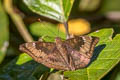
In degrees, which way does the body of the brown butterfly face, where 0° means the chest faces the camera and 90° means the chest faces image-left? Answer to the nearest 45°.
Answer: approximately 180°

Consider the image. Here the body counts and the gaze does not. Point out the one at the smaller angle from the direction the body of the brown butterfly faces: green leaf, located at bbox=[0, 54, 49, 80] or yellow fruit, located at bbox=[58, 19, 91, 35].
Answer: the yellow fruit

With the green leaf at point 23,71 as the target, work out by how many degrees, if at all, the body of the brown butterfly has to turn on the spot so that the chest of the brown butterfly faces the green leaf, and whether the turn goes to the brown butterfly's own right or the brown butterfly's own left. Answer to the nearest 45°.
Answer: approximately 90° to the brown butterfly's own left

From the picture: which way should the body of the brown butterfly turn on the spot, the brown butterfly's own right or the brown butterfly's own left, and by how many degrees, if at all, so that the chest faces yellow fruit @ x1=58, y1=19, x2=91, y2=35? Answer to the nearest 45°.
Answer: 0° — it already faces it
